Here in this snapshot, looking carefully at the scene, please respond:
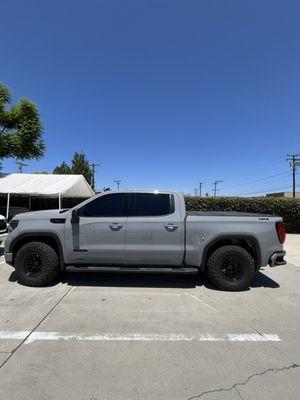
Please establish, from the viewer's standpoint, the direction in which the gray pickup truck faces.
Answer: facing to the left of the viewer

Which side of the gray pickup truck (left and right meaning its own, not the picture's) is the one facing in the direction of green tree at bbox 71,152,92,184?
right

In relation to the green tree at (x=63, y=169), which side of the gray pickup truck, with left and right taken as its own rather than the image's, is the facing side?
right

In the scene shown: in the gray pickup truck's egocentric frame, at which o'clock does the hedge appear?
The hedge is roughly at 4 o'clock from the gray pickup truck.

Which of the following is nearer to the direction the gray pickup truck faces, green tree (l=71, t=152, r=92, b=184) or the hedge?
the green tree

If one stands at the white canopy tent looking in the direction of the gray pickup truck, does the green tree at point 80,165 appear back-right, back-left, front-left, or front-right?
back-left

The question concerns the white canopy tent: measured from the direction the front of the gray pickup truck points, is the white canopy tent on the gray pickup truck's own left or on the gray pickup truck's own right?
on the gray pickup truck's own right

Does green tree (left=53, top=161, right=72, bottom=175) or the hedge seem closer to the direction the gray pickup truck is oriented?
the green tree
